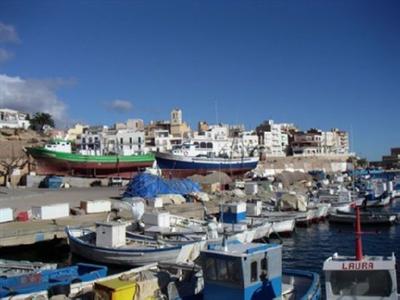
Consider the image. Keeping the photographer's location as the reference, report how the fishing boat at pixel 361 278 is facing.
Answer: facing the viewer

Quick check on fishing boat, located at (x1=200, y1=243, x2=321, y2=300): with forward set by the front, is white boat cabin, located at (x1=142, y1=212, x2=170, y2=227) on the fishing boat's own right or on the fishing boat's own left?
on the fishing boat's own right

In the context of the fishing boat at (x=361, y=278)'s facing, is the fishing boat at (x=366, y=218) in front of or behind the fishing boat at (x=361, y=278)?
behind

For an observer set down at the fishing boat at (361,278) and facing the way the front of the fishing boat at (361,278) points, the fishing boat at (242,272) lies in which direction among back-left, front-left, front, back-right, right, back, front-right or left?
right

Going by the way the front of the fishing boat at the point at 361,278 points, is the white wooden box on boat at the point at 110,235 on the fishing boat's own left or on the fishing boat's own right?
on the fishing boat's own right

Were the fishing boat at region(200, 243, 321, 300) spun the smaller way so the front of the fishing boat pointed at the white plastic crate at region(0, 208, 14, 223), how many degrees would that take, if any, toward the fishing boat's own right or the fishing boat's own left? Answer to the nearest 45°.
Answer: approximately 90° to the fishing boat's own right

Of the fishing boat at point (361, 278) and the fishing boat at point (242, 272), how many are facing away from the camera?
0

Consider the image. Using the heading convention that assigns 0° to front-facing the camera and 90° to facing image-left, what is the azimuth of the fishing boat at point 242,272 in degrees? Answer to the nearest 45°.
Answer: approximately 45°

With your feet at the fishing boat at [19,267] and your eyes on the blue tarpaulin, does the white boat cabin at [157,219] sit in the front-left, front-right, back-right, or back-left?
front-right

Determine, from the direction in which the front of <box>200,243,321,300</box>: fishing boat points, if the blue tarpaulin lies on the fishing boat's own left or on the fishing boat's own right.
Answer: on the fishing boat's own right

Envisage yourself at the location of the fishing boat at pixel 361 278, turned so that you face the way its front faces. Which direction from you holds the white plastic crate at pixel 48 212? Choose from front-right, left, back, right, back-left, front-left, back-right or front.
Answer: back-right
